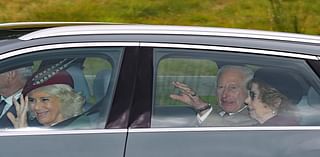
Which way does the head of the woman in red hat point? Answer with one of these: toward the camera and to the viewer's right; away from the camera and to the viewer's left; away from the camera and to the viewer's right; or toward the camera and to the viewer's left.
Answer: toward the camera and to the viewer's left

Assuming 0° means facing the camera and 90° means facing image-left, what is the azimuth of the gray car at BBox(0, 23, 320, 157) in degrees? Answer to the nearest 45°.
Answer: approximately 90°

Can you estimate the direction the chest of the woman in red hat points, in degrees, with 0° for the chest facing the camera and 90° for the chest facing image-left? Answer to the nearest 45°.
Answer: approximately 45°
